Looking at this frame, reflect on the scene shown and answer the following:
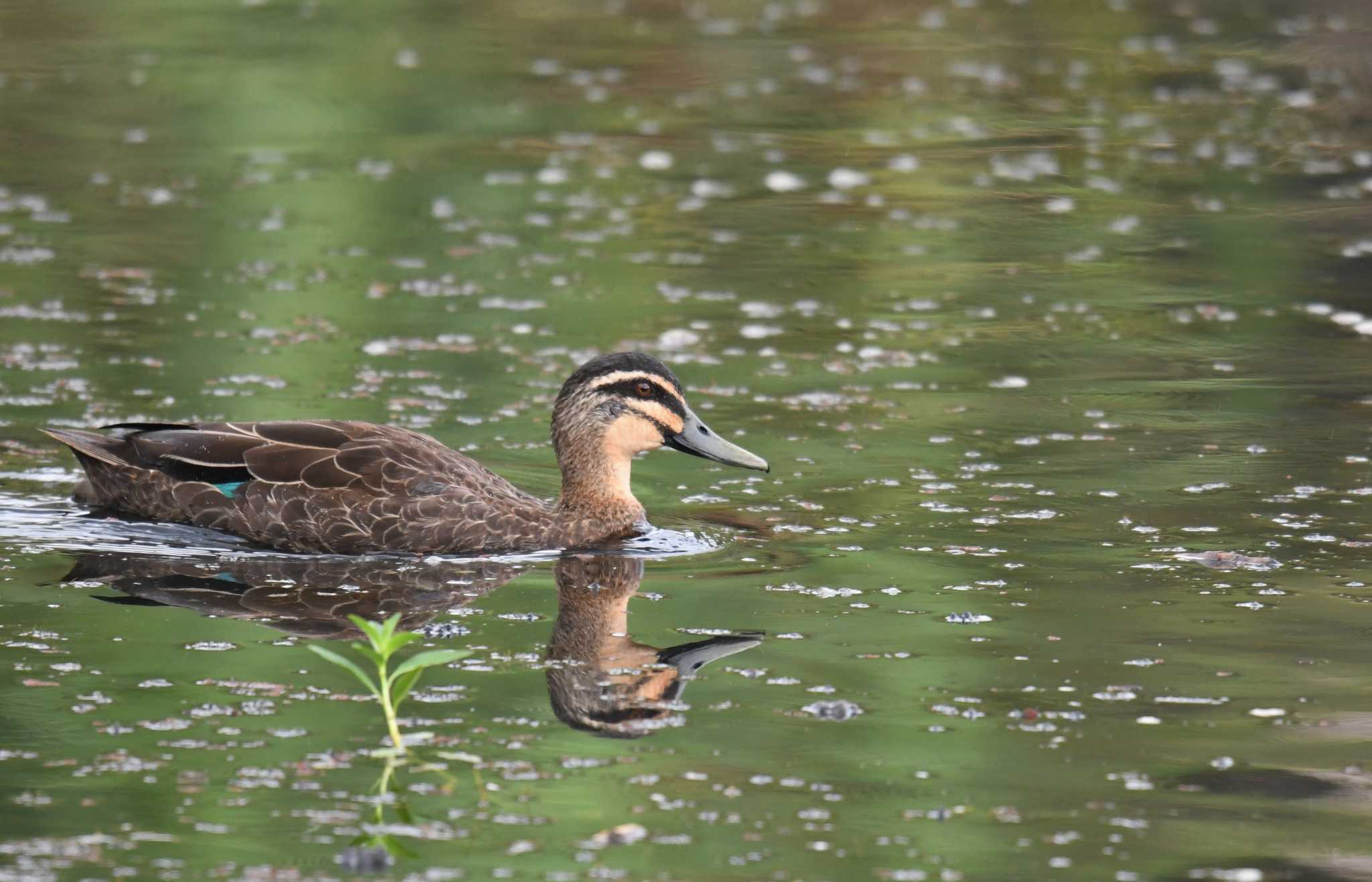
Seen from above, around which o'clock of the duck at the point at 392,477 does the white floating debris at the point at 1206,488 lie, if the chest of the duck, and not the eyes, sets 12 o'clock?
The white floating debris is roughly at 12 o'clock from the duck.

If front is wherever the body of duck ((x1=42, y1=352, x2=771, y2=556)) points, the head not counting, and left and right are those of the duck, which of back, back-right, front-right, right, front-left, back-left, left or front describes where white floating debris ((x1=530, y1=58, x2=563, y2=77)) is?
left

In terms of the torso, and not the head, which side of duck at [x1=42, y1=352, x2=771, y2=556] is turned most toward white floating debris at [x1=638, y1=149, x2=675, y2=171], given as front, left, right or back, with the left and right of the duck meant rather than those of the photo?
left

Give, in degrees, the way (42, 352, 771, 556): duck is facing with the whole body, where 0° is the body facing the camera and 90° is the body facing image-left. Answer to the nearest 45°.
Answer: approximately 270°

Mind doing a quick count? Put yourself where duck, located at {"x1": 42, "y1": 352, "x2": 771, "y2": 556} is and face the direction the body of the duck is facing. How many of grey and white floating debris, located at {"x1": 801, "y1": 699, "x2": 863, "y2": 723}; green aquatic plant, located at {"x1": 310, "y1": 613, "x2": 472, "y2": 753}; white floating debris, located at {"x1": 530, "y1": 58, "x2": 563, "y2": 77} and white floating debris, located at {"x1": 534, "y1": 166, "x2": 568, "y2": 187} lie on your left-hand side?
2

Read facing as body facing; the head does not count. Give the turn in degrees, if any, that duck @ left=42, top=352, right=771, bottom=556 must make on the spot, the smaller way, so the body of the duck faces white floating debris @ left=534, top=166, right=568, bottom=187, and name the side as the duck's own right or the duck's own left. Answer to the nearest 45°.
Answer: approximately 90° to the duck's own left

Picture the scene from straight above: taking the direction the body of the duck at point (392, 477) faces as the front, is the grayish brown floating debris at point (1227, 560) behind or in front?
in front

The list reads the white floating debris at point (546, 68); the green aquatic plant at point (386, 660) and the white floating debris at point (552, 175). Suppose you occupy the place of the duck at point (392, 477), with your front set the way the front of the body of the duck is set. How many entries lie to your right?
1

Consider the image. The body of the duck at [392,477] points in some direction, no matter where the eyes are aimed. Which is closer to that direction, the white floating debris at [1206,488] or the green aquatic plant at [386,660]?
the white floating debris

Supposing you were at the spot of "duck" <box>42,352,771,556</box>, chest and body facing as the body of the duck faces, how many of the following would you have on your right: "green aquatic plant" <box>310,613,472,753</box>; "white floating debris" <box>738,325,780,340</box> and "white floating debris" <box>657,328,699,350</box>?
1

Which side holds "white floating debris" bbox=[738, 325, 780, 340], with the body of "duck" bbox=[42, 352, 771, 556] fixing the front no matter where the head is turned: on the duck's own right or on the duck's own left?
on the duck's own left

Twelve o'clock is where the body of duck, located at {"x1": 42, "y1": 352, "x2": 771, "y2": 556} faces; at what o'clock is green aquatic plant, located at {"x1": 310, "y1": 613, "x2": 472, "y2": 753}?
The green aquatic plant is roughly at 3 o'clock from the duck.

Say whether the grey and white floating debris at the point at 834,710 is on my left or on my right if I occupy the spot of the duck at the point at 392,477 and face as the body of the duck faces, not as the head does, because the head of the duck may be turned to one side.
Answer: on my right
